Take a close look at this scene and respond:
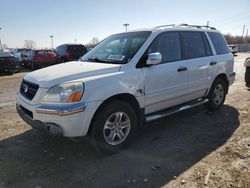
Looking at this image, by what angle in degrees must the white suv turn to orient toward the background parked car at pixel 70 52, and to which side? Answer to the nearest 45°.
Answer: approximately 135° to its right
